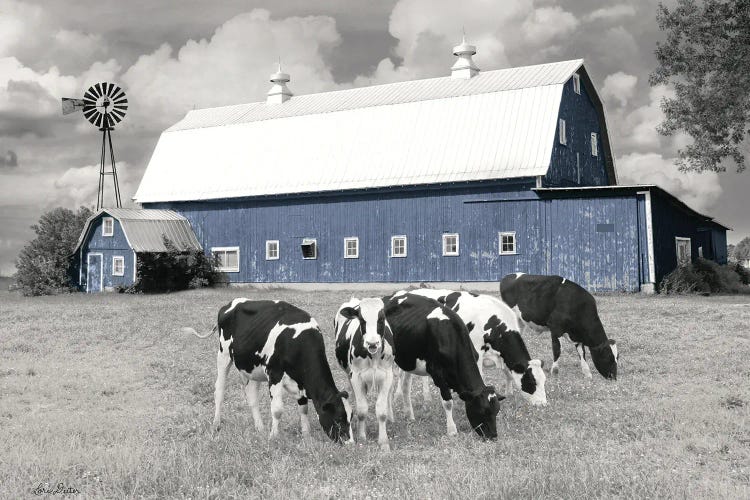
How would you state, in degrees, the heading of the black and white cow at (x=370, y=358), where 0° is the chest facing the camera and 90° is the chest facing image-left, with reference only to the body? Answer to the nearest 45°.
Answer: approximately 0°

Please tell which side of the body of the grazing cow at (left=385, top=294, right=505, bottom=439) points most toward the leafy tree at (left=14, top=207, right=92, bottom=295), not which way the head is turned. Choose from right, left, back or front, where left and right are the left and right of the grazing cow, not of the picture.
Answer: back

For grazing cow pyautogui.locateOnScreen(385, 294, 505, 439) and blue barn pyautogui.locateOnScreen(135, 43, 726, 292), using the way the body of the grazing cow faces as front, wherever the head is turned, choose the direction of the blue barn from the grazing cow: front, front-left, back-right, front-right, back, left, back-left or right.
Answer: back-left

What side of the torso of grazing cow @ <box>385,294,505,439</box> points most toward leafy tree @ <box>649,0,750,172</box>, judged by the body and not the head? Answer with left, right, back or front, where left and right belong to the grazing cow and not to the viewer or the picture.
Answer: left

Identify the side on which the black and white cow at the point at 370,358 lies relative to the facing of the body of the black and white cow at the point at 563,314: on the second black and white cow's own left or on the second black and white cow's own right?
on the second black and white cow's own right

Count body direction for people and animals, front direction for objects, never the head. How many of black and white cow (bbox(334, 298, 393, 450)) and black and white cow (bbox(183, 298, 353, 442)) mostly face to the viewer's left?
0
